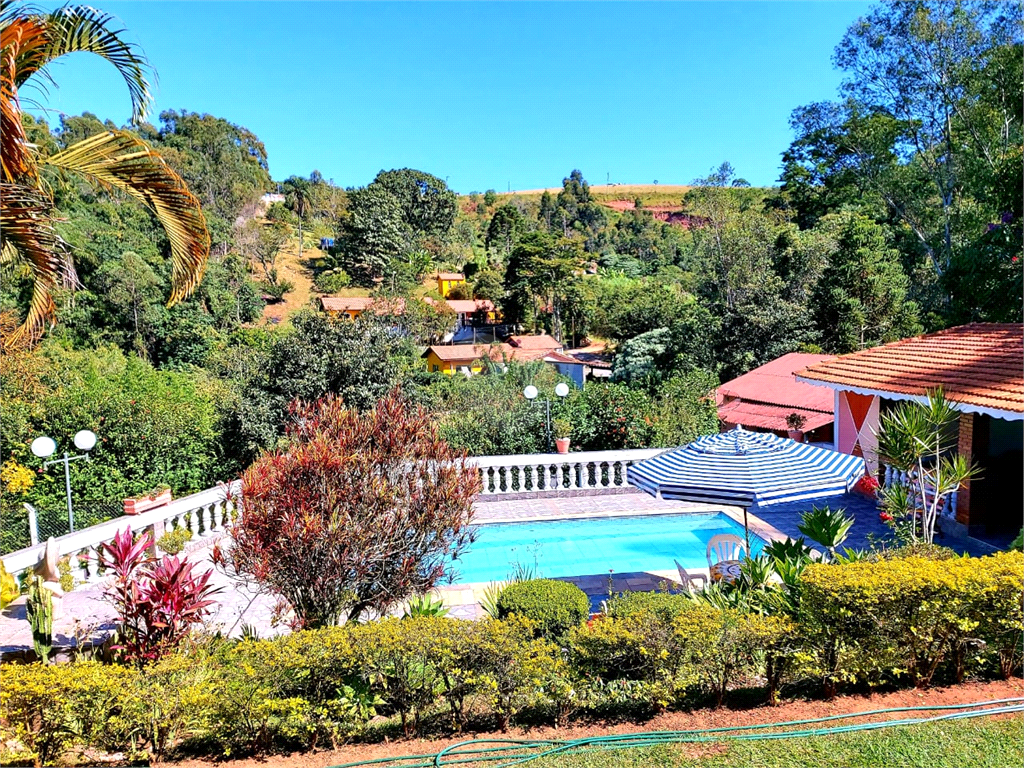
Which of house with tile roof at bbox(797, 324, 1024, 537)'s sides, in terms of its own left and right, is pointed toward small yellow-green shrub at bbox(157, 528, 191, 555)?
front

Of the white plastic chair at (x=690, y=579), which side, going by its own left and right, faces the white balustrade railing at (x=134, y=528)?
back

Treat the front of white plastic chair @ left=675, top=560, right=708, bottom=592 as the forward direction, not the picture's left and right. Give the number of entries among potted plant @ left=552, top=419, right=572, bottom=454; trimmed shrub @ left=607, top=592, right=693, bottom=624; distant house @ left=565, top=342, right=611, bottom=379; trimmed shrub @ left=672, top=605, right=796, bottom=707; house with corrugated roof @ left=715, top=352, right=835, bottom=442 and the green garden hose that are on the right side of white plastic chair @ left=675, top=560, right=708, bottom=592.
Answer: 3

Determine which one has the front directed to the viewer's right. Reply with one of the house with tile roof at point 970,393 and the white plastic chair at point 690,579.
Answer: the white plastic chair

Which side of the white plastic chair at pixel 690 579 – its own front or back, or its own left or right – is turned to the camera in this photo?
right

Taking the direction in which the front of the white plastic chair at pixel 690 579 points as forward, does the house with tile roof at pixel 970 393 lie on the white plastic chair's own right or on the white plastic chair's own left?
on the white plastic chair's own left

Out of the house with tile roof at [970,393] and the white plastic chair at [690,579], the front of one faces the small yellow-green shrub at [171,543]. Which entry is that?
the house with tile roof

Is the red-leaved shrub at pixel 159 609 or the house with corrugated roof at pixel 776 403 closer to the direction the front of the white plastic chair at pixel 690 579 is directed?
the house with corrugated roof

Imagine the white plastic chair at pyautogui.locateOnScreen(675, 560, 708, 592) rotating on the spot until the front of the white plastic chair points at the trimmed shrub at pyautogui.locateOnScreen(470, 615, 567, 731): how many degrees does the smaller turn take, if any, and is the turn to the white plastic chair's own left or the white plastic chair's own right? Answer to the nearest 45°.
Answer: approximately 90° to the white plastic chair's own right

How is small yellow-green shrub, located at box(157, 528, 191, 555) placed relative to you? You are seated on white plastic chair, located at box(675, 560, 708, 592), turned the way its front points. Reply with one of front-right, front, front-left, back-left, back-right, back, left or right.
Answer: back

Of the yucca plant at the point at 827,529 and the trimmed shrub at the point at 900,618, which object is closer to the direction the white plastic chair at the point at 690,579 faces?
the yucca plant

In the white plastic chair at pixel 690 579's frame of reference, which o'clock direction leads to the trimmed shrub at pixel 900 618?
The trimmed shrub is roughly at 2 o'clock from the white plastic chair.

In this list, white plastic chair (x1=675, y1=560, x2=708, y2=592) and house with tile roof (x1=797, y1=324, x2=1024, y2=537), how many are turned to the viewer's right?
1

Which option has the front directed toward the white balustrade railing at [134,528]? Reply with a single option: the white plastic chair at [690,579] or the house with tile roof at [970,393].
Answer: the house with tile roof

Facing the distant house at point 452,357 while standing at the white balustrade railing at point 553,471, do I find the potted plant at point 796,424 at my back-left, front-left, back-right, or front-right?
front-right

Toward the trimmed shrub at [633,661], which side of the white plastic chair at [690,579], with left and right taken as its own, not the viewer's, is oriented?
right

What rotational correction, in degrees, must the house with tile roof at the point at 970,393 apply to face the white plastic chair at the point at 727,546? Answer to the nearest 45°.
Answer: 0° — it already faces it
